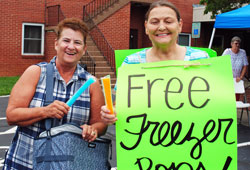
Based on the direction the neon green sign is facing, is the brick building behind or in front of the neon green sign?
behind

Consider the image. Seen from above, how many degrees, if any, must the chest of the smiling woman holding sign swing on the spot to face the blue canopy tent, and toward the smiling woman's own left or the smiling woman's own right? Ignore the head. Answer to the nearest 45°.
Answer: approximately 180°

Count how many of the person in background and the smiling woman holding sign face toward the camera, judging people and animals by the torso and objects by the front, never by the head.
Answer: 2

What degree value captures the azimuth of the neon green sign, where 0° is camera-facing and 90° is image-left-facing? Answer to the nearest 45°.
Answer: approximately 0°

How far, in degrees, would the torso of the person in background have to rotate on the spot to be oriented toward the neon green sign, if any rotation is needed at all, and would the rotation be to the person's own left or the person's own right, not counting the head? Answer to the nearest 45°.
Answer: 0° — they already face it

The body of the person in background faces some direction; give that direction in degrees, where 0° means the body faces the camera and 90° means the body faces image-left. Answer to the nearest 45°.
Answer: approximately 0°

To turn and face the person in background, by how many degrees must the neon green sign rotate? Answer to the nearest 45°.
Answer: approximately 180°

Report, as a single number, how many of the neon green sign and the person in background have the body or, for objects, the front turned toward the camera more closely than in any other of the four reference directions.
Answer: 2

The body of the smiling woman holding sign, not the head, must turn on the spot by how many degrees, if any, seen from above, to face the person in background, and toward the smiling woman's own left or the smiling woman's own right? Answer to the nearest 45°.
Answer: approximately 180°
